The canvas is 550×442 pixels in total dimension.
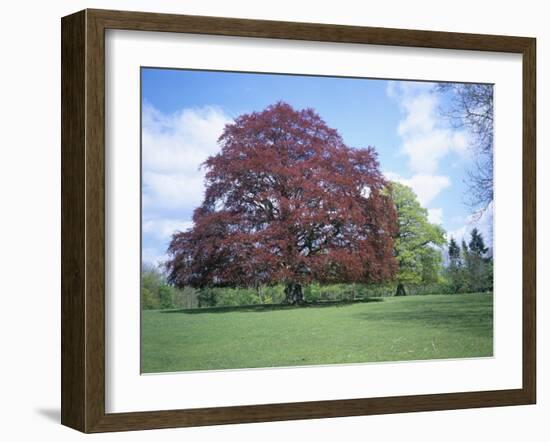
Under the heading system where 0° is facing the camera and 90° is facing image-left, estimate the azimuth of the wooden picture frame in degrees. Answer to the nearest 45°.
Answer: approximately 315°
